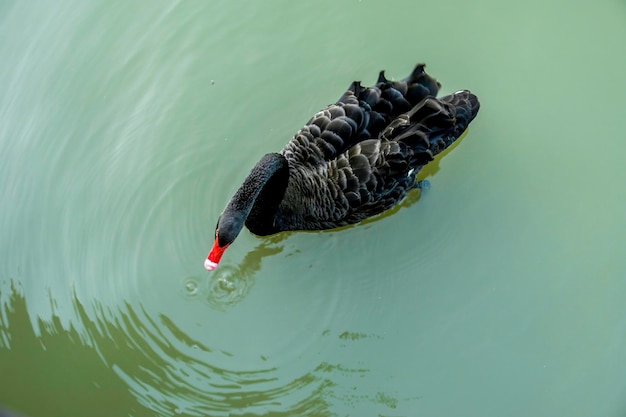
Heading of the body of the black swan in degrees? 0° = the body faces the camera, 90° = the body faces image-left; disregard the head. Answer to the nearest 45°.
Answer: approximately 45°
